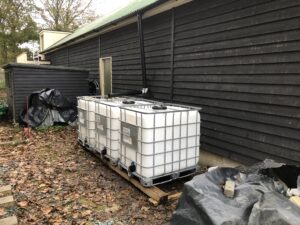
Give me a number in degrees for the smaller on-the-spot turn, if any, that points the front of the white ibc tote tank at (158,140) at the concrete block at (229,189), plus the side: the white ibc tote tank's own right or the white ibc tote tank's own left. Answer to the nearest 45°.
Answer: approximately 45° to the white ibc tote tank's own left

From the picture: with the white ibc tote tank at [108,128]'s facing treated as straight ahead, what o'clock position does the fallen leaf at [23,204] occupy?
The fallen leaf is roughly at 12 o'clock from the white ibc tote tank.

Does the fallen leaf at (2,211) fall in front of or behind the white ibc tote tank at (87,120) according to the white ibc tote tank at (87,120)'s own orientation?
in front

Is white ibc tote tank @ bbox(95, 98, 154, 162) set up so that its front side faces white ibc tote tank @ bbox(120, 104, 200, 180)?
no

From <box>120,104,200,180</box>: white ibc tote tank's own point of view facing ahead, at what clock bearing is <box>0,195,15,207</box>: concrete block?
The concrete block is roughly at 1 o'clock from the white ibc tote tank.

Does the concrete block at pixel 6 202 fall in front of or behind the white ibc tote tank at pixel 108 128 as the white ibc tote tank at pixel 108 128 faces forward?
in front

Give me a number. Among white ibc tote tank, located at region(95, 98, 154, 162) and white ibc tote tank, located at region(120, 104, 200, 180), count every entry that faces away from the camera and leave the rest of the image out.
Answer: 0

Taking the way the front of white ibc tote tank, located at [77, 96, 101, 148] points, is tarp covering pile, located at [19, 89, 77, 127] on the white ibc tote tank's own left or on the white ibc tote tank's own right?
on the white ibc tote tank's own right

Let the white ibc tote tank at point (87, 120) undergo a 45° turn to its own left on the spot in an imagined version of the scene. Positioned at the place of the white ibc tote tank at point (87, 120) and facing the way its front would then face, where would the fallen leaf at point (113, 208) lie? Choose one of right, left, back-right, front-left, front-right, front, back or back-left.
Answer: front

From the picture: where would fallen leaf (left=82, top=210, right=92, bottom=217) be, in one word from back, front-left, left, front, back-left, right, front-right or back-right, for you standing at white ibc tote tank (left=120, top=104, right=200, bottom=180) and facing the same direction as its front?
front

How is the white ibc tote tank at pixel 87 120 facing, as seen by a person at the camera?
facing the viewer and to the left of the viewer

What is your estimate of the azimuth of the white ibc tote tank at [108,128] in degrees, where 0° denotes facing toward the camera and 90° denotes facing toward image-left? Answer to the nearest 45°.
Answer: approximately 45°

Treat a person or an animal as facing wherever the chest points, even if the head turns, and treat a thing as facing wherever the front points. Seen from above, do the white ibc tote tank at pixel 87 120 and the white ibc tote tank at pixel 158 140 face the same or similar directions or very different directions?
same or similar directions

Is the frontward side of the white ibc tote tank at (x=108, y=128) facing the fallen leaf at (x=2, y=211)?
yes

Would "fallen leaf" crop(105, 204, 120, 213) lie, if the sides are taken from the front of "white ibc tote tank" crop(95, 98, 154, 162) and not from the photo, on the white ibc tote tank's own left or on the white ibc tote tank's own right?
on the white ibc tote tank's own left

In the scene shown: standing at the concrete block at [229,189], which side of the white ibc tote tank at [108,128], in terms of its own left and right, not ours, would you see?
left

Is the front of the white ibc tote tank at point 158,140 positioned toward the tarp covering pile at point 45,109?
no

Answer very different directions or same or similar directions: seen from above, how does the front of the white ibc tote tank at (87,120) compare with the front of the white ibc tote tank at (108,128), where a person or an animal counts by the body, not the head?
same or similar directions
